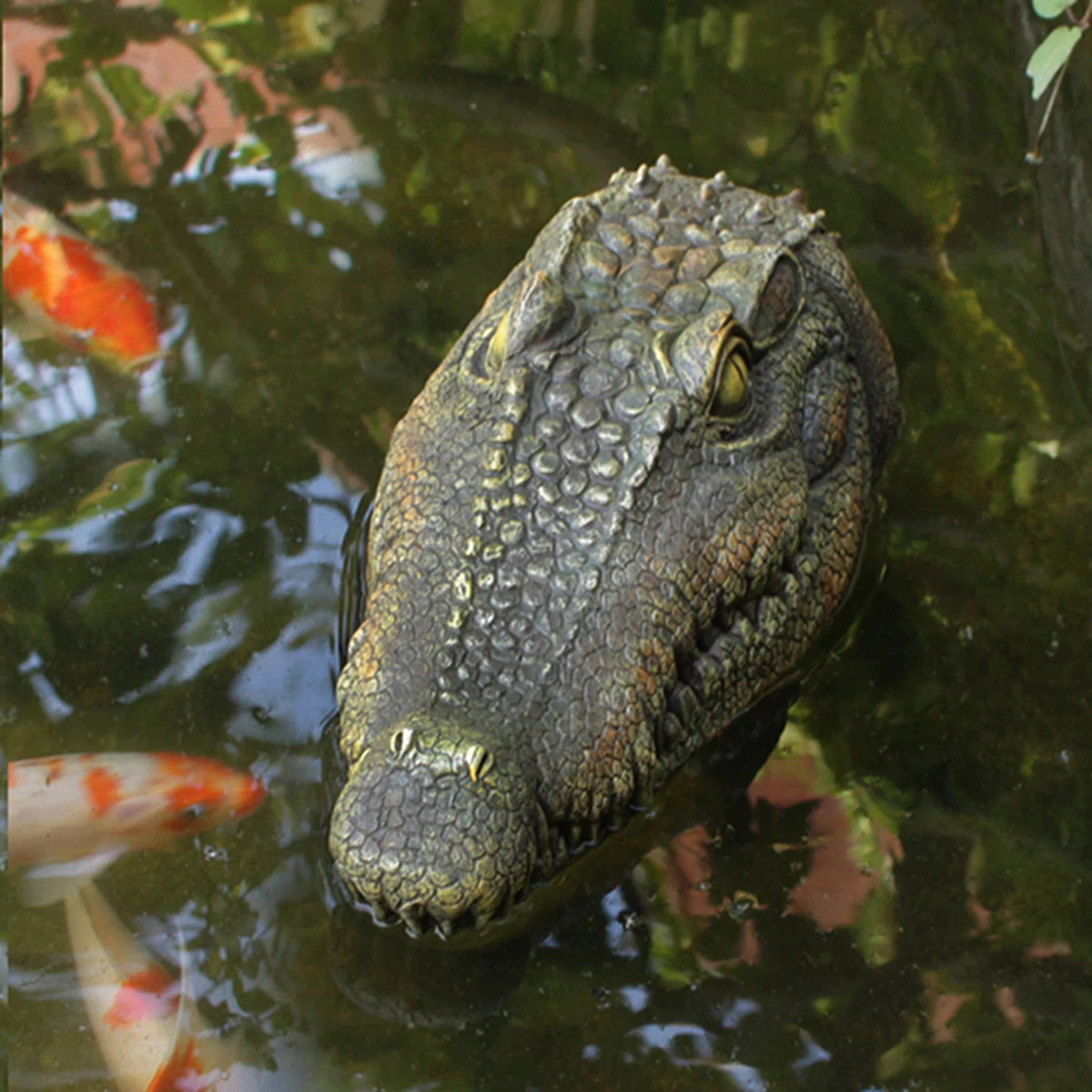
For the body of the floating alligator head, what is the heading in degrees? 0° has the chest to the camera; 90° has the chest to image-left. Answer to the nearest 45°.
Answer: approximately 45°

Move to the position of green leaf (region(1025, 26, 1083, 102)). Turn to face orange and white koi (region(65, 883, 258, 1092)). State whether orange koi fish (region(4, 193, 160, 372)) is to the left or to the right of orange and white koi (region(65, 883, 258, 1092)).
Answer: right

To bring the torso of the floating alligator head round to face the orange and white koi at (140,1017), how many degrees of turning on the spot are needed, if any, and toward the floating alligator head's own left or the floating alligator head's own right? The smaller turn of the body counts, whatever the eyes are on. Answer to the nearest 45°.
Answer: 0° — it already faces it

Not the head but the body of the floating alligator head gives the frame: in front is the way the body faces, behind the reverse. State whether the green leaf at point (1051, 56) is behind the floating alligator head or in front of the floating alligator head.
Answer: behind

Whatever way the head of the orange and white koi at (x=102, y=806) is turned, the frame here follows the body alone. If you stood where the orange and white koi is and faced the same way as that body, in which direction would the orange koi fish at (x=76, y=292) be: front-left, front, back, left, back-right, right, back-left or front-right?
left

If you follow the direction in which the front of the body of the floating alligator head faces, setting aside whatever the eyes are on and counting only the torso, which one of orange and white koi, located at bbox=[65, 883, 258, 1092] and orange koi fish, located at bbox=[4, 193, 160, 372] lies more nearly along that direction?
the orange and white koi

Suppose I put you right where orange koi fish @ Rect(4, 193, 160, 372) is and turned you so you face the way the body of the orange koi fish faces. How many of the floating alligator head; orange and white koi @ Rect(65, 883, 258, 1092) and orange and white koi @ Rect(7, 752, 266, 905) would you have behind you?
0

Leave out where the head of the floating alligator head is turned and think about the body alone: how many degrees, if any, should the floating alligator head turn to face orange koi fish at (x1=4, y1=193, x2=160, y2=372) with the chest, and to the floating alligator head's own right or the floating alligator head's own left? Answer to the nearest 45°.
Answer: approximately 90° to the floating alligator head's own right

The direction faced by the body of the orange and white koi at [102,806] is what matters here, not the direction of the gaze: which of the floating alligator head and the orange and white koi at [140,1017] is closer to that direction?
the floating alligator head

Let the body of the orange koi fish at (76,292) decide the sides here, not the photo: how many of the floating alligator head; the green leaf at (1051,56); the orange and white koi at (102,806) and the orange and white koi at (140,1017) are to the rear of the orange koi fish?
0

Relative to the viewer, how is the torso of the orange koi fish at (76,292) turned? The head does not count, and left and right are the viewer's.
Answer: facing the viewer and to the right of the viewer

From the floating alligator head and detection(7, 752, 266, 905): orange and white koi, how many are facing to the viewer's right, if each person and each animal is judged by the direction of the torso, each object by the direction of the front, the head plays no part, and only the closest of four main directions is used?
1

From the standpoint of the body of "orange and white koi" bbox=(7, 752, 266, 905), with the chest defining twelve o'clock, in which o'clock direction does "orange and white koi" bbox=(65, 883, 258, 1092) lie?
"orange and white koi" bbox=(65, 883, 258, 1092) is roughly at 3 o'clock from "orange and white koi" bbox=(7, 752, 266, 905).

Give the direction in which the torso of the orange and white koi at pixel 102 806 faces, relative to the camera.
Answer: to the viewer's right
